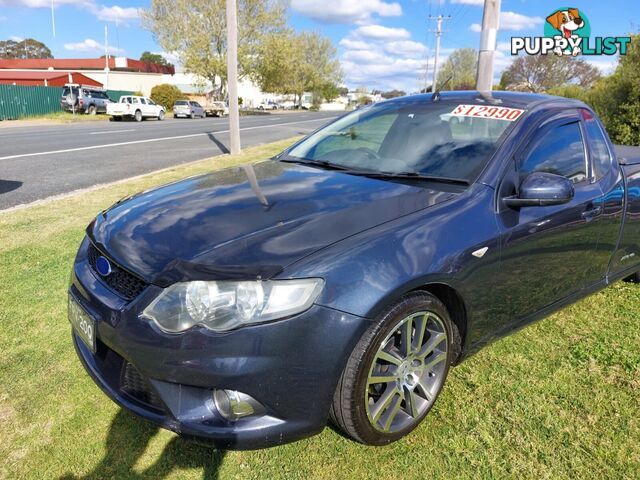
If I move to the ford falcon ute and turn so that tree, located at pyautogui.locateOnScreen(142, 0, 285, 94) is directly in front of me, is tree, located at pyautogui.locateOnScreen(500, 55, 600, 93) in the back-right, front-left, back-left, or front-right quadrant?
front-right

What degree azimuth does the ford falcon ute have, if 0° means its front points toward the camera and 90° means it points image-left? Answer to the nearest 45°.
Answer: approximately 45°

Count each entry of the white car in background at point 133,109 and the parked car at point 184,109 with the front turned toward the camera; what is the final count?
0

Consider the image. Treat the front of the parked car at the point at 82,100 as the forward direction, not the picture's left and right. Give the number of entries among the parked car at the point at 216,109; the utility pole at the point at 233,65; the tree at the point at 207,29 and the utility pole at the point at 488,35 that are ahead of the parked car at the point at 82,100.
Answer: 2
